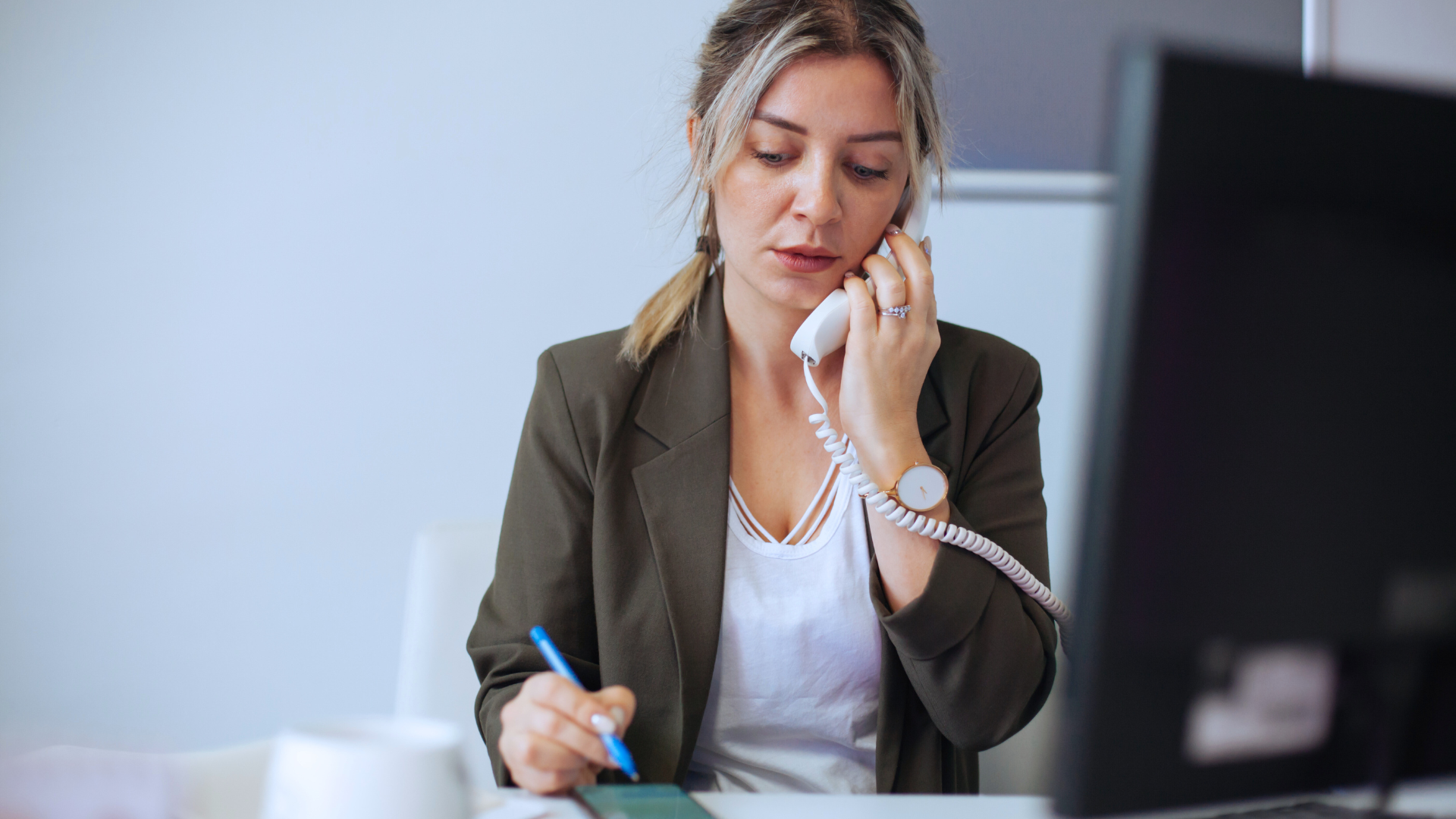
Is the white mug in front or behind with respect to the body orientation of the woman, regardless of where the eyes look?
in front

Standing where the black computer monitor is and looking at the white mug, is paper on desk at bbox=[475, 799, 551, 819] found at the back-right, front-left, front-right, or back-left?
front-right

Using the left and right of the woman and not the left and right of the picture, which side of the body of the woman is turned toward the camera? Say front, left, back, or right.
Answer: front

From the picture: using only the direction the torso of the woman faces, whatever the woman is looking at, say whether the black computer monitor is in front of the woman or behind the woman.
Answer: in front

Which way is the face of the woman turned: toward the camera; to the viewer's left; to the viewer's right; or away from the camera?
toward the camera
